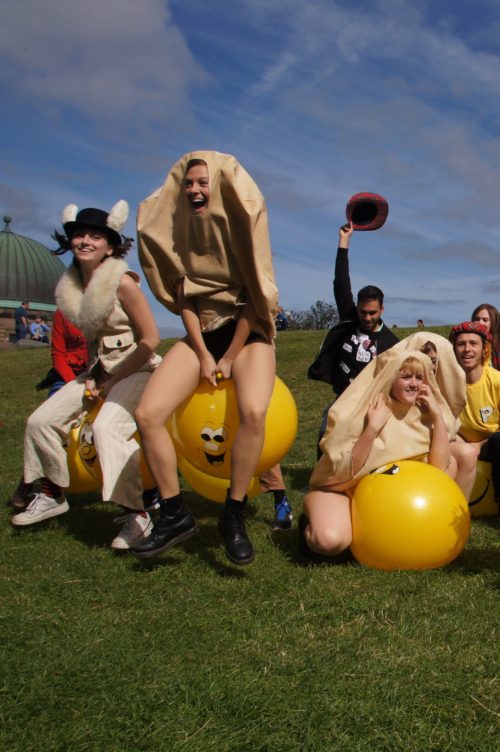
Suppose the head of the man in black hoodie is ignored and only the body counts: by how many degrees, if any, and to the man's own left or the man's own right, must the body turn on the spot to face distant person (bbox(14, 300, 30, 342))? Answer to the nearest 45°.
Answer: approximately 135° to the man's own right

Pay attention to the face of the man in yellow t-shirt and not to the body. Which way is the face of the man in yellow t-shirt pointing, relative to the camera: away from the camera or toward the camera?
toward the camera

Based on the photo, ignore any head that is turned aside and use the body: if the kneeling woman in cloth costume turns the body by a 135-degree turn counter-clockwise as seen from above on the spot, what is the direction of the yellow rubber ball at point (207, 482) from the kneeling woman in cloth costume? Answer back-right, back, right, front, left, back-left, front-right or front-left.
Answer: left

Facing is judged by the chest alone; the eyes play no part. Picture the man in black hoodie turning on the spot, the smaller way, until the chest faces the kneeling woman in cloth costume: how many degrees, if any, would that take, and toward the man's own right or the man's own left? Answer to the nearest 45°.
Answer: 0° — they already face them

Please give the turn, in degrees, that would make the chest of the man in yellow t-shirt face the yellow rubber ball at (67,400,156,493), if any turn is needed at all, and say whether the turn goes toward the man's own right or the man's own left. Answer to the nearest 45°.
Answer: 0° — they already face it

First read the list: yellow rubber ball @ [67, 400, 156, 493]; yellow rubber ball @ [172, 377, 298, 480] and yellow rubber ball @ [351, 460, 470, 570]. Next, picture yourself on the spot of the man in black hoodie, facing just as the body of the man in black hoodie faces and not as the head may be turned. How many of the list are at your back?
0

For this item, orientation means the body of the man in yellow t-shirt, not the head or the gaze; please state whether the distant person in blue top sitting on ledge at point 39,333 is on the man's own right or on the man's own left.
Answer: on the man's own right

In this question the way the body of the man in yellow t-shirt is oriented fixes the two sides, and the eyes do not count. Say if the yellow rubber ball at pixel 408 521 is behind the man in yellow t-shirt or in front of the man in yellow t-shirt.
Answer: in front

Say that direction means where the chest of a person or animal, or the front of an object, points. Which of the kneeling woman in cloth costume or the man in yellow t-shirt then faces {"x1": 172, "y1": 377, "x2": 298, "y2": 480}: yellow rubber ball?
the man in yellow t-shirt

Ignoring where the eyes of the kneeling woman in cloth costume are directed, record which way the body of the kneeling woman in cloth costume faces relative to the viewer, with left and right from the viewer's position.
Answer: facing the viewer and to the right of the viewer

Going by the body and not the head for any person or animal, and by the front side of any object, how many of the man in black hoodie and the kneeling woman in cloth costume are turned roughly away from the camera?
0

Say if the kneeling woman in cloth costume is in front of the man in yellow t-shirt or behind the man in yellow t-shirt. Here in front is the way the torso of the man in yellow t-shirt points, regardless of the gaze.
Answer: in front

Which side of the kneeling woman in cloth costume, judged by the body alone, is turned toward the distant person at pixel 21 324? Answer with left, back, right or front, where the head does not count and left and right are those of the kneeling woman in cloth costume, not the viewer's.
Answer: back

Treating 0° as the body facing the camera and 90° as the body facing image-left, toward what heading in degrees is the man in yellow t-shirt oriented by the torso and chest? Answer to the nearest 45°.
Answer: approximately 45°

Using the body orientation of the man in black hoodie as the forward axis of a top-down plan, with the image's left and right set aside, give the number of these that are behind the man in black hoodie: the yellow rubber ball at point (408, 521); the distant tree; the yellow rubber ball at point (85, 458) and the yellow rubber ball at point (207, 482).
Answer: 1

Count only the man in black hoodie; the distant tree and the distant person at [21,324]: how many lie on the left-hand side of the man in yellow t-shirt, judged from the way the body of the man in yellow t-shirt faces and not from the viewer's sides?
0

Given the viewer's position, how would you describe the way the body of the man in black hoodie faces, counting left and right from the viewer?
facing the viewer

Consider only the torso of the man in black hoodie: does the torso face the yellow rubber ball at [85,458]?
no

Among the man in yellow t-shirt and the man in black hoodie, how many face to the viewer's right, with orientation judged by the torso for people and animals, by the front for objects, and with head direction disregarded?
0
